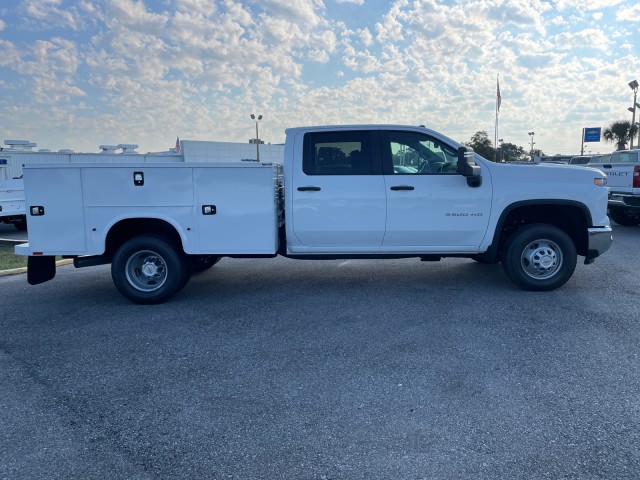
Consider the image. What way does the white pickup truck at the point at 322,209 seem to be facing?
to the viewer's right

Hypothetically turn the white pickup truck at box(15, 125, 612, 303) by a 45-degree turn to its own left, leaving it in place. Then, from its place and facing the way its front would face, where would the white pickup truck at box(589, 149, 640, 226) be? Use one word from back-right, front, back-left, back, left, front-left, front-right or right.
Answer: front
